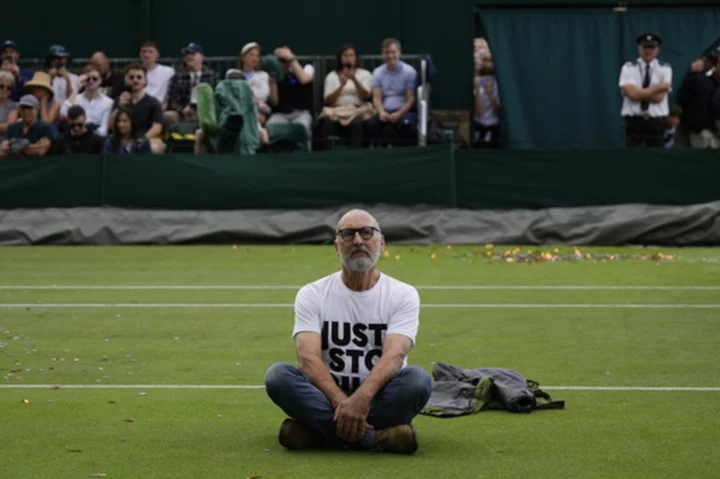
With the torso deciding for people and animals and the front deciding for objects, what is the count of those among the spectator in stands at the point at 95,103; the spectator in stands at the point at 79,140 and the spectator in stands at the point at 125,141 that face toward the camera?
3

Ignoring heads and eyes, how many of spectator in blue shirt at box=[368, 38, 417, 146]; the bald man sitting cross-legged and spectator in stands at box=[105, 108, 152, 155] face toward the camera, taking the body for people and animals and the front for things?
3

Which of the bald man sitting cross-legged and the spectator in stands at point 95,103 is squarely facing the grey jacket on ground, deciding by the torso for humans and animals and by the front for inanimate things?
the spectator in stands

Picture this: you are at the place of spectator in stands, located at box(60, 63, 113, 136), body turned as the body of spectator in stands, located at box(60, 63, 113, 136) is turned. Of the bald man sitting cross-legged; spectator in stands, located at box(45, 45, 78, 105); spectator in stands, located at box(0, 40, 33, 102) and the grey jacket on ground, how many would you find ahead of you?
2

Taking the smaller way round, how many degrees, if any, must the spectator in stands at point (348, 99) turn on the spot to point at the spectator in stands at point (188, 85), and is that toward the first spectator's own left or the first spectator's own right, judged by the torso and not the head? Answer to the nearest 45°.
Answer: approximately 90° to the first spectator's own right

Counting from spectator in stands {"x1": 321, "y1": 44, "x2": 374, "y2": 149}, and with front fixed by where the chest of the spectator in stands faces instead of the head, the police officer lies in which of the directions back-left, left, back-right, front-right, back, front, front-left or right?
left

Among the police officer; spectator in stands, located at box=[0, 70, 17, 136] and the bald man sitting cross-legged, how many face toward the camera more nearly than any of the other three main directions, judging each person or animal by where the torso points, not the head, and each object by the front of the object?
3

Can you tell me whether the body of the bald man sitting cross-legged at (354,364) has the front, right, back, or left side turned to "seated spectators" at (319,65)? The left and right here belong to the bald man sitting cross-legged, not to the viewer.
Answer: back

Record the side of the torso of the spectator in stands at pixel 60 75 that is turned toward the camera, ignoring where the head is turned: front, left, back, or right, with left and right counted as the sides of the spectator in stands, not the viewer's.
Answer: front

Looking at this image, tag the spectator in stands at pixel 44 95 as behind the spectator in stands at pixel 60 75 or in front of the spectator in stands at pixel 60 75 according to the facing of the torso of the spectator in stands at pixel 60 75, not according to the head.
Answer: in front

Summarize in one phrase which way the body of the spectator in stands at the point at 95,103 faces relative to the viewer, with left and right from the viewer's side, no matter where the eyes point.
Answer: facing the viewer

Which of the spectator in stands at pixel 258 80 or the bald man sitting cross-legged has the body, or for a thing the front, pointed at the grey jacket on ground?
the spectator in stands

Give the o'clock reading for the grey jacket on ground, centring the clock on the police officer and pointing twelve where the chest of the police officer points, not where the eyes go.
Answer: The grey jacket on ground is roughly at 12 o'clock from the police officer.

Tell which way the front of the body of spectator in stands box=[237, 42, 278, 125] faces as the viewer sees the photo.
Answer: toward the camera

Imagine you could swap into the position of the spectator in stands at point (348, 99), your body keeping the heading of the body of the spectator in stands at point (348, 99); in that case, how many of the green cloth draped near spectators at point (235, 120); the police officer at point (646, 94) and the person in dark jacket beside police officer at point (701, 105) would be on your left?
2
